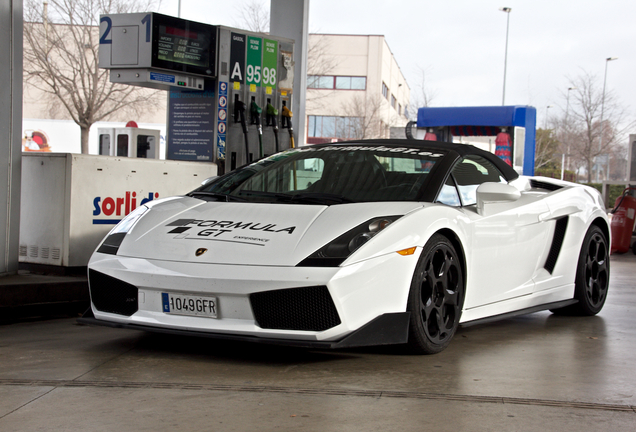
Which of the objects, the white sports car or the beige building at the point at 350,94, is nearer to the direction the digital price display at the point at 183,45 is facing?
the white sports car

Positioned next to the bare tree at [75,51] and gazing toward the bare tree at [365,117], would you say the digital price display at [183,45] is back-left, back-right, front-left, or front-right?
back-right

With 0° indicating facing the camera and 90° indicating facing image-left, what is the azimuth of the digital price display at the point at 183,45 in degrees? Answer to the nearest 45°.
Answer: approximately 315°

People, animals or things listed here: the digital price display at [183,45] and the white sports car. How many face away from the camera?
0

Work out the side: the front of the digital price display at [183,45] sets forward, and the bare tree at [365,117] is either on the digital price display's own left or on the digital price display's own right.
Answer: on the digital price display's own left

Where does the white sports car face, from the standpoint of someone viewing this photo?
facing the viewer and to the left of the viewer

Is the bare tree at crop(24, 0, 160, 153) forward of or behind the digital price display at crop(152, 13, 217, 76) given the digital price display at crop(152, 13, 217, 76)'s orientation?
behind

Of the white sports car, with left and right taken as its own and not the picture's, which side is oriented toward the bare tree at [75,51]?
right

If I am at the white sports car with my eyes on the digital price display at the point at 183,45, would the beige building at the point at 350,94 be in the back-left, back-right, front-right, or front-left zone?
front-right

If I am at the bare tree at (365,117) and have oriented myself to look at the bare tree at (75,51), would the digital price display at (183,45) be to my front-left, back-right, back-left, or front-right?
front-left
